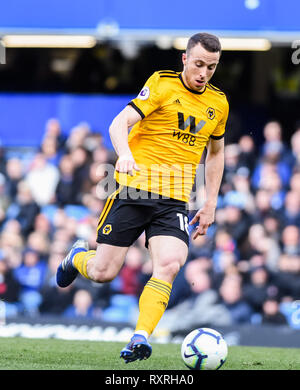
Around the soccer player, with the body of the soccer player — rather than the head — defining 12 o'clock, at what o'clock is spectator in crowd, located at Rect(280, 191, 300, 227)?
The spectator in crowd is roughly at 8 o'clock from the soccer player.

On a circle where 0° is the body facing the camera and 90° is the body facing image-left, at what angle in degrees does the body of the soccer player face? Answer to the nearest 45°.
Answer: approximately 315°

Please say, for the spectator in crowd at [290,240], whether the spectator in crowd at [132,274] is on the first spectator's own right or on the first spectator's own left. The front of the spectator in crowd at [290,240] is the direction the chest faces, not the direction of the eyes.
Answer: on the first spectator's own right
